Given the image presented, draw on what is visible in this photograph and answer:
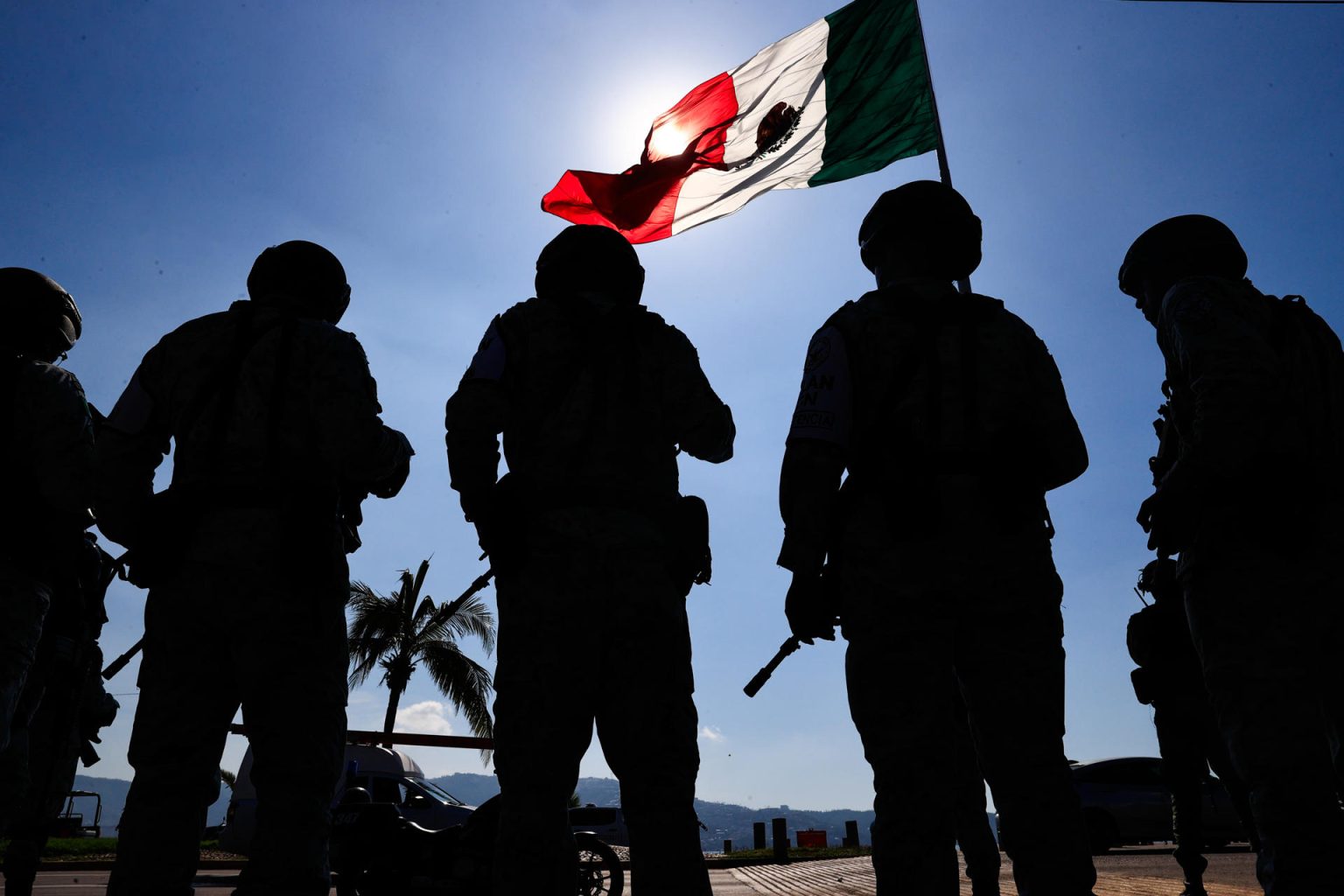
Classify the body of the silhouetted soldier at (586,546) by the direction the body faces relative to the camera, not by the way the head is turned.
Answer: away from the camera

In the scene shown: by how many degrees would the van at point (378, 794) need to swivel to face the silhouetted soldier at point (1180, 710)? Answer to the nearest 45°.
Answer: approximately 90° to its right

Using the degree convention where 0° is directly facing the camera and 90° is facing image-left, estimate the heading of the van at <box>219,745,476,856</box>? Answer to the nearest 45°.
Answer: approximately 270°

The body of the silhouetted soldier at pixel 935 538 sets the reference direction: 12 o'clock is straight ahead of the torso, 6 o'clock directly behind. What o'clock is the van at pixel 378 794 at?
The van is roughly at 11 o'clock from the silhouetted soldier.

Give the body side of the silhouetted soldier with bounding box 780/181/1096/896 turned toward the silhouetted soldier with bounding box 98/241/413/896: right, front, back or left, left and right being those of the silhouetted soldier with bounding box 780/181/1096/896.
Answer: left

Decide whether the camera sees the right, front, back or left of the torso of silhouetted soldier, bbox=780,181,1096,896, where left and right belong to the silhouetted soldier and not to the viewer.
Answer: back

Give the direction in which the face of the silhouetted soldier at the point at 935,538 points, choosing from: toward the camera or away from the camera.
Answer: away from the camera

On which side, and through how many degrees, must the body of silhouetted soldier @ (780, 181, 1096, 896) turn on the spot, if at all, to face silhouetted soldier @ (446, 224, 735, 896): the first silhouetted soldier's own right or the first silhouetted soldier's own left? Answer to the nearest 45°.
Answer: approximately 90° to the first silhouetted soldier's own left

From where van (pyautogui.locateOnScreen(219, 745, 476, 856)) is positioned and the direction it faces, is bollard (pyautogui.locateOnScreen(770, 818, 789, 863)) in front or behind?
in front
